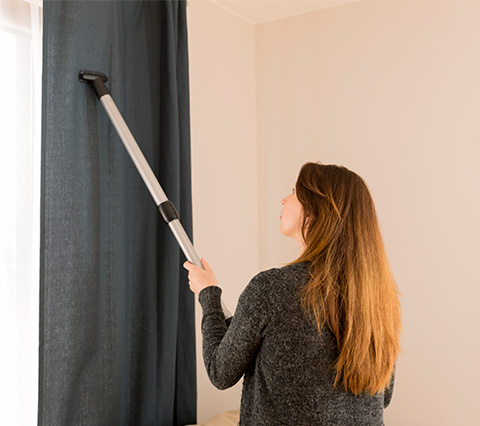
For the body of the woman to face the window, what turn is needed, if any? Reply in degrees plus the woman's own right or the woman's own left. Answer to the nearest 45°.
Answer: approximately 45° to the woman's own left

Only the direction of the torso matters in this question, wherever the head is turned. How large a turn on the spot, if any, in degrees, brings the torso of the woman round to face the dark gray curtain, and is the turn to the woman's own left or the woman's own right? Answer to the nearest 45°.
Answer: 0° — they already face it

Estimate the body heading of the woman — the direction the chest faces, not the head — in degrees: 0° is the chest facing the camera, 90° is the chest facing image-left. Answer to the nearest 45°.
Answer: approximately 135°

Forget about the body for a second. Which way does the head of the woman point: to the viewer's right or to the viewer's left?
to the viewer's left
